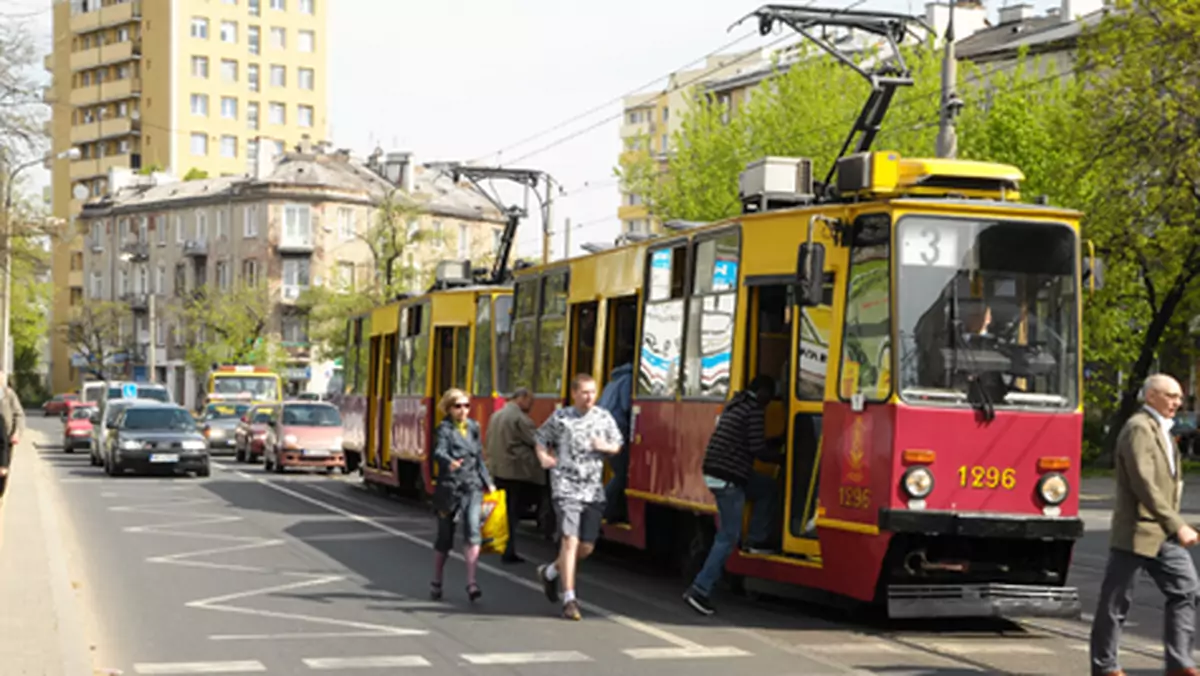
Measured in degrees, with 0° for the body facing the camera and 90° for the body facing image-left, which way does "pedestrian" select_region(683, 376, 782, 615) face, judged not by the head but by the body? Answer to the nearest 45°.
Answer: approximately 270°

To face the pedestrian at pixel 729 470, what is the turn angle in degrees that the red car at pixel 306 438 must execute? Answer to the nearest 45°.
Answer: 0° — it already faces them

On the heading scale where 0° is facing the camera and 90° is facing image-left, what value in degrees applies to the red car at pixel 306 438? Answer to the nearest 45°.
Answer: approximately 0°

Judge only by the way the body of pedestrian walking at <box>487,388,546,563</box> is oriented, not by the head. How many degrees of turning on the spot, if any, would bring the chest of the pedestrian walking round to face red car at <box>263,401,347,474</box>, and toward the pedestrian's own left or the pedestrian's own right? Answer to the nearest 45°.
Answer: approximately 45° to the pedestrian's own left

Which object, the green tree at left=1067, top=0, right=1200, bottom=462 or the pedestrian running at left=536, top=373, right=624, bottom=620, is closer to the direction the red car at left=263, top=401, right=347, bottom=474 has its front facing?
the pedestrian running

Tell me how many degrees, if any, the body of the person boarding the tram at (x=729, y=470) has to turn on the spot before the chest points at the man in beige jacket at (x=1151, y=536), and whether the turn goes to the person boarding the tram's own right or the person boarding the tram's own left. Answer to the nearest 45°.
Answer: approximately 45° to the person boarding the tram's own right

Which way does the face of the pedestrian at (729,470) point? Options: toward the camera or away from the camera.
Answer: away from the camera

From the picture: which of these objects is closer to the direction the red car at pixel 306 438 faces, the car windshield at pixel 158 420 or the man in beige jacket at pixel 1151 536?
the man in beige jacket

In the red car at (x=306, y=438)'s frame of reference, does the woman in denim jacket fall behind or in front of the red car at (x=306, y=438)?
in front
